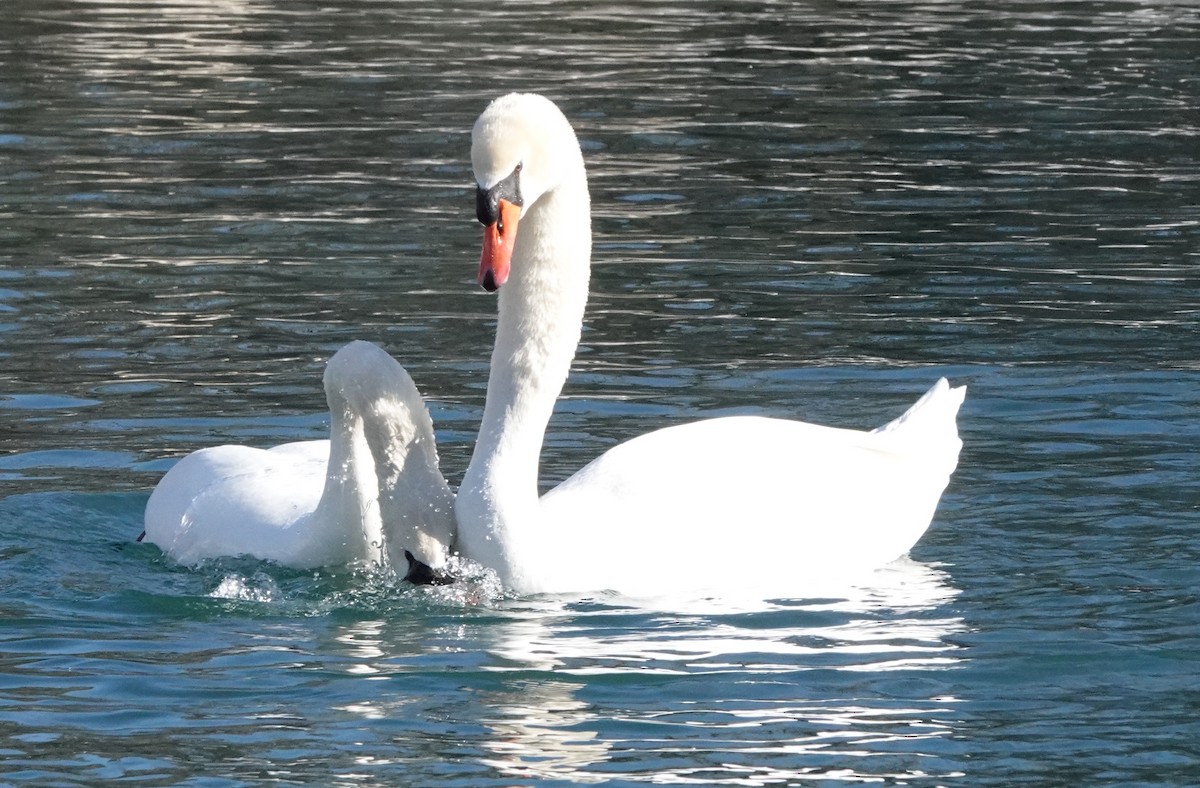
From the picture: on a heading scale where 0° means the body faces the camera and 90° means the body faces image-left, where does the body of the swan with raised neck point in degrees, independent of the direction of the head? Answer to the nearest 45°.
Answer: approximately 90°
